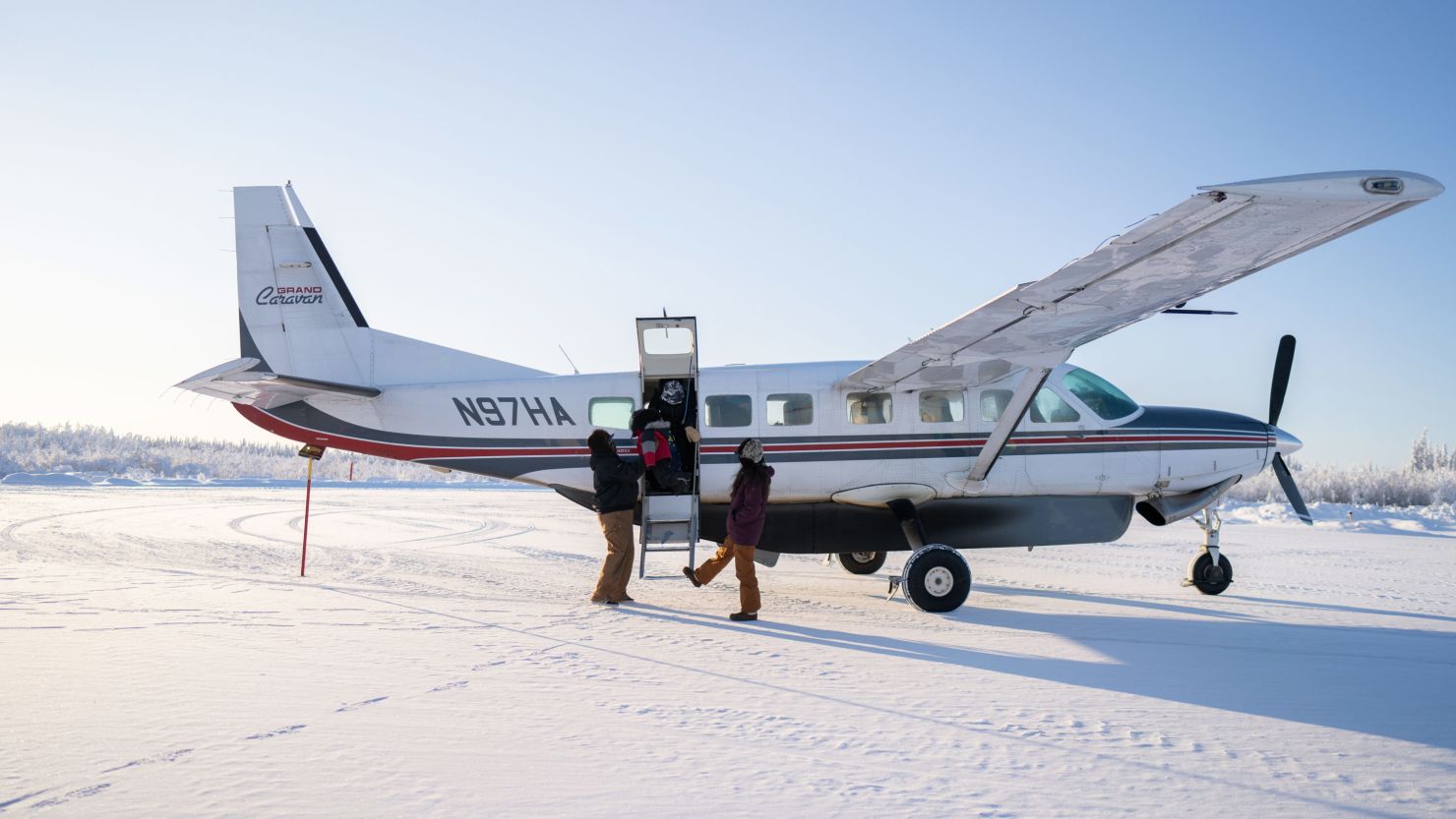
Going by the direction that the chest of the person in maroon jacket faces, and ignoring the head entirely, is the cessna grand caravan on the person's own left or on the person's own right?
on the person's own right

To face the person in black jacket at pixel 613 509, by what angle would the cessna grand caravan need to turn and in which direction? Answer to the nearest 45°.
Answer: approximately 135° to its right

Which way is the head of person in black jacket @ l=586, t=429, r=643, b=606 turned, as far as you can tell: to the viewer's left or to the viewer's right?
to the viewer's right

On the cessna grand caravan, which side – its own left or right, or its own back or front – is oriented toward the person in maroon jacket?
right

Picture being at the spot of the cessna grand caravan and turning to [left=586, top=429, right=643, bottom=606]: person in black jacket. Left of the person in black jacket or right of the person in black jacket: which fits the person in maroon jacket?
left

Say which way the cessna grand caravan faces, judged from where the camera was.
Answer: facing to the right of the viewer

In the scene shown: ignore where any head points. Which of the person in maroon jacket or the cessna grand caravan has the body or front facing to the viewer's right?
the cessna grand caravan
